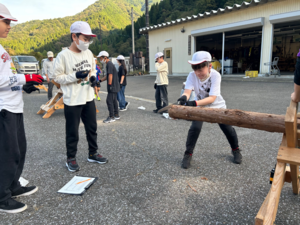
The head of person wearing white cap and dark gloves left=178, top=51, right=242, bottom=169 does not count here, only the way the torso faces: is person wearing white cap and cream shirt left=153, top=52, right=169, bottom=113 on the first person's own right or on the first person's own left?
on the first person's own right

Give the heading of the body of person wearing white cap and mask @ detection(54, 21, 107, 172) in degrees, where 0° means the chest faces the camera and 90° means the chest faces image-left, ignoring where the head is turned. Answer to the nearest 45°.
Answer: approximately 315°

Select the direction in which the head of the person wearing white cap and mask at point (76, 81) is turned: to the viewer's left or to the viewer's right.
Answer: to the viewer's right

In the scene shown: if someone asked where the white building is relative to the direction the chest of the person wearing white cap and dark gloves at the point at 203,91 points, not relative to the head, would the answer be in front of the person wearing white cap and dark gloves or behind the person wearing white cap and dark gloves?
behind

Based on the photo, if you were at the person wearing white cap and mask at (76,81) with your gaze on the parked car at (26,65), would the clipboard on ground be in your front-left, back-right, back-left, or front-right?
back-left

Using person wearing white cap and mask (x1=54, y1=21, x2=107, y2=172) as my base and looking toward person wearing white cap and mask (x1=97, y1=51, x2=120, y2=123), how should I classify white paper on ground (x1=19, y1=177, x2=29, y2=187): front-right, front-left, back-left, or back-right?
back-left

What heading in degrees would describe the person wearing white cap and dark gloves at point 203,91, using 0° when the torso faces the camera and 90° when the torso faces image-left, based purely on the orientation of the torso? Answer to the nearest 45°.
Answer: approximately 45°
